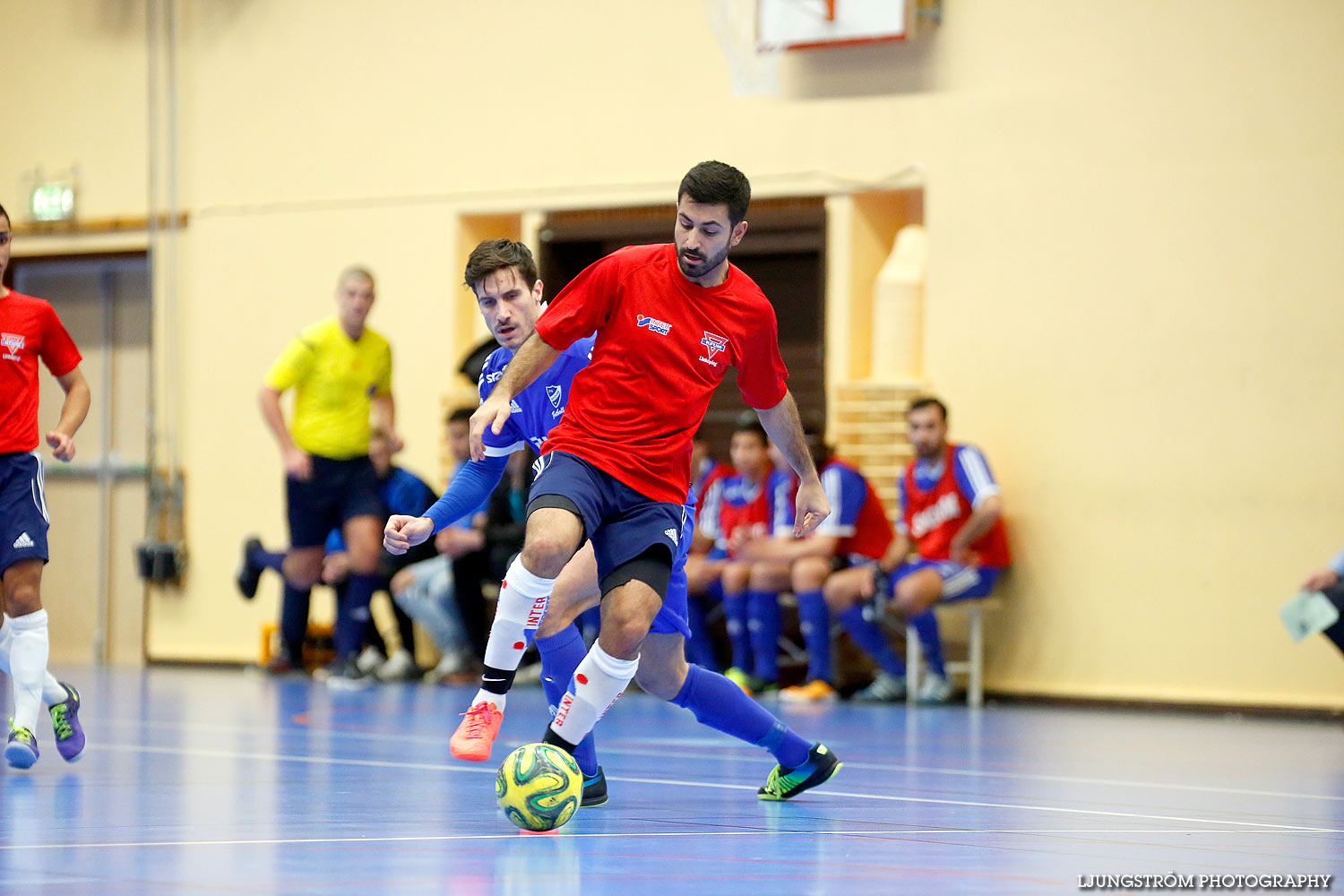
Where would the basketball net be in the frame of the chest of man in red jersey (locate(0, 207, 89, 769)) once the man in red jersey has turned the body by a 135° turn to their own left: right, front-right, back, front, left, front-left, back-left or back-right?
front

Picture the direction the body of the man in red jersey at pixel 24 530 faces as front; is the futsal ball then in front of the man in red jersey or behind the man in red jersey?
in front

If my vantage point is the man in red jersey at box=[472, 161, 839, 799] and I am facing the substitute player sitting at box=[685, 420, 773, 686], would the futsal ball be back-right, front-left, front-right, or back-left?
back-left

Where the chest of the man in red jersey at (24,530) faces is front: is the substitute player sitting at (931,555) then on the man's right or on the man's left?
on the man's left

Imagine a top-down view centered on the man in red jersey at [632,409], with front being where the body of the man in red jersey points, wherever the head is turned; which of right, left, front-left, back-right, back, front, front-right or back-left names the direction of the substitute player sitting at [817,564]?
back

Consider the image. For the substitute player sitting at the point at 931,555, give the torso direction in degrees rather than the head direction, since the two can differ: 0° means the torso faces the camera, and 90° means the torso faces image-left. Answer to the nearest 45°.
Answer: approximately 45°

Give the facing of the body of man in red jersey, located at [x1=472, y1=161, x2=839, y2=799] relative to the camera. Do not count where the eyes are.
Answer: toward the camera

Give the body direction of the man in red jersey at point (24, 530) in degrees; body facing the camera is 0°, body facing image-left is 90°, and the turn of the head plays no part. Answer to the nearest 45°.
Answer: approximately 0°

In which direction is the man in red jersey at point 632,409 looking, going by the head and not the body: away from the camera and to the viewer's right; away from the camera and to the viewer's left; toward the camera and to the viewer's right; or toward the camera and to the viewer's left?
toward the camera and to the viewer's left

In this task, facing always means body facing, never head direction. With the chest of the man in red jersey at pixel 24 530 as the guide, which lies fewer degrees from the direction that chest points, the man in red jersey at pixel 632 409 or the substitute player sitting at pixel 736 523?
the man in red jersey
